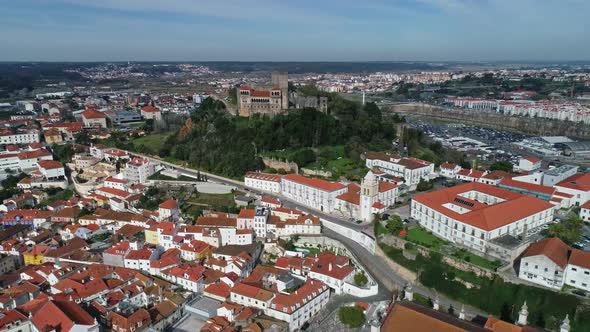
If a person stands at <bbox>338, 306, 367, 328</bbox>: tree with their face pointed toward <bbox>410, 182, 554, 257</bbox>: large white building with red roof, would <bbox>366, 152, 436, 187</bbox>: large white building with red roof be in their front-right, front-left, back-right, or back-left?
front-left

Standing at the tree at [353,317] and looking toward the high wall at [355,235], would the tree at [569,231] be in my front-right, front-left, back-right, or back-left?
front-right

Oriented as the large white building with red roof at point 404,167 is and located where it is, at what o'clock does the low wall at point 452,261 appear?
The low wall is roughly at 10 o'clock from the large white building with red roof.

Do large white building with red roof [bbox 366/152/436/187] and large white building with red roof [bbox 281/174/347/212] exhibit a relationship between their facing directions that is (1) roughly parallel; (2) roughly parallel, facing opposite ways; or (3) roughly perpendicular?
roughly parallel

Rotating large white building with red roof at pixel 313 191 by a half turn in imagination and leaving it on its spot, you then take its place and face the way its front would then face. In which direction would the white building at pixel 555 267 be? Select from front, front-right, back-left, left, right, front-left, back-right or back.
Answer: right

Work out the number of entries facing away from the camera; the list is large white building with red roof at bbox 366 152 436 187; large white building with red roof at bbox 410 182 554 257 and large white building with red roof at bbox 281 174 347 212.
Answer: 0

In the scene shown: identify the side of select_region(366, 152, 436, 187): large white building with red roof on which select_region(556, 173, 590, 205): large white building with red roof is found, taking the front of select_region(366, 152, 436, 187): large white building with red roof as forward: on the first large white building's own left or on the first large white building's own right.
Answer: on the first large white building's own left

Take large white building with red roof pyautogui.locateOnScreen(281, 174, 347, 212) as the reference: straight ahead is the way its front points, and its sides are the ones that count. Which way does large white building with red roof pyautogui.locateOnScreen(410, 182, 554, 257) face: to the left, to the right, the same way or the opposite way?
the same way

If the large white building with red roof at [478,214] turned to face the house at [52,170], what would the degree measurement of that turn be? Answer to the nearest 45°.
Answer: approximately 45° to its right

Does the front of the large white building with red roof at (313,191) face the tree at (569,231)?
no

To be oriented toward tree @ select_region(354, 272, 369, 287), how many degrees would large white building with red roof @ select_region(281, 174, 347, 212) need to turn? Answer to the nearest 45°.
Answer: approximately 45° to its left

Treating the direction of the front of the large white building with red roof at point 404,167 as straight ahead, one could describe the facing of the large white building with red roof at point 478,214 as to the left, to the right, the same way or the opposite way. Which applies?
the same way

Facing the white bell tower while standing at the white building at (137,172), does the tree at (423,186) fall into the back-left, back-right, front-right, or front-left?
front-left

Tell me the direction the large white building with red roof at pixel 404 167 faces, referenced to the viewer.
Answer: facing the viewer and to the left of the viewer

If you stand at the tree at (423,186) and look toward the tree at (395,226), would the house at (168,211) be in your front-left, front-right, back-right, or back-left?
front-right

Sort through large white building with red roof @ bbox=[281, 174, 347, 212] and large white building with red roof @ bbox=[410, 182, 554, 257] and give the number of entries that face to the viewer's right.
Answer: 0
